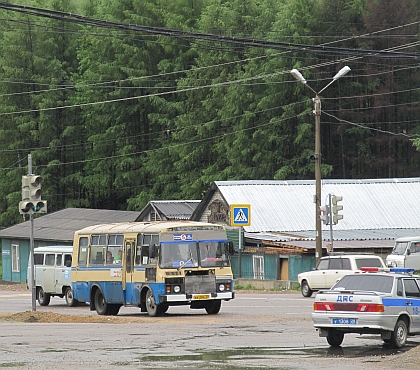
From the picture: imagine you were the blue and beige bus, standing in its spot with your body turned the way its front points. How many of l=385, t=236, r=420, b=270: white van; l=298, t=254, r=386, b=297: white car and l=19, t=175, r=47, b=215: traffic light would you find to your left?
2

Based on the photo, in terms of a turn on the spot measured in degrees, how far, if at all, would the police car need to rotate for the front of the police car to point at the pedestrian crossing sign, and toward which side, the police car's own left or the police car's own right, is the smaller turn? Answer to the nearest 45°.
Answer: approximately 45° to the police car's own left

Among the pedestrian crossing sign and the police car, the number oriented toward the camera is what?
1

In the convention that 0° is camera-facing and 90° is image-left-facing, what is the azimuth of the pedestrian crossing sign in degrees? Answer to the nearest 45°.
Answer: approximately 0°

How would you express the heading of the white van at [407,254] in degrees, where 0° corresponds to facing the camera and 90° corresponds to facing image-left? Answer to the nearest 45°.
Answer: approximately 45°

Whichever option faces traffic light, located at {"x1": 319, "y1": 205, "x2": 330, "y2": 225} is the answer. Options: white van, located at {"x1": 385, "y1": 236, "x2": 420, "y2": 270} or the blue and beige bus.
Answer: the white van

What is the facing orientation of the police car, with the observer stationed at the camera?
facing away from the viewer and to the right of the viewer

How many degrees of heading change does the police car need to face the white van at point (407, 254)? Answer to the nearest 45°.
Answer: approximately 45° to its left

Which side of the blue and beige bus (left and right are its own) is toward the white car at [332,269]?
left

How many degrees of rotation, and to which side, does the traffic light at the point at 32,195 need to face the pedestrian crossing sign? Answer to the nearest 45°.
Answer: approximately 90° to its left
